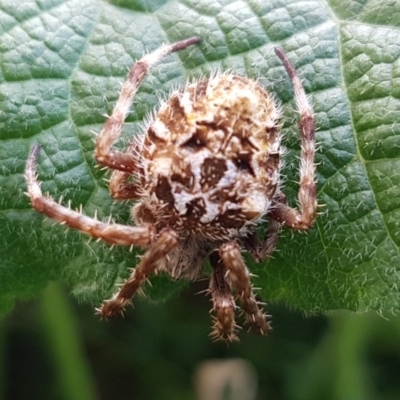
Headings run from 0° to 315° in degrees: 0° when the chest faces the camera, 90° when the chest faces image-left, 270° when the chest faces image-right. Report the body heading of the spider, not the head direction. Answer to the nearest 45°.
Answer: approximately 0°
